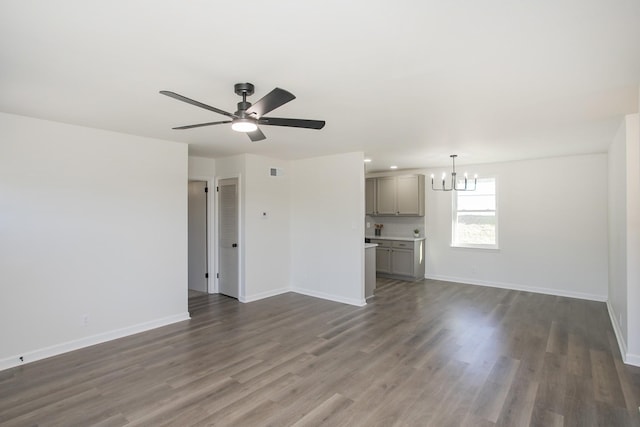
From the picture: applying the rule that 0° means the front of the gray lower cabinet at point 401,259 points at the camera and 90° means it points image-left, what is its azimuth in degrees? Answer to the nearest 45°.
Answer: approximately 45°

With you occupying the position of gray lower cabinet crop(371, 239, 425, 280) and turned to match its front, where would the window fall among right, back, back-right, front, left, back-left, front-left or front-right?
back-left

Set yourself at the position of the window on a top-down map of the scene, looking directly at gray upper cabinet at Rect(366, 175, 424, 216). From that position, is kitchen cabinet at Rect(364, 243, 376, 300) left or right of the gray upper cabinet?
left
